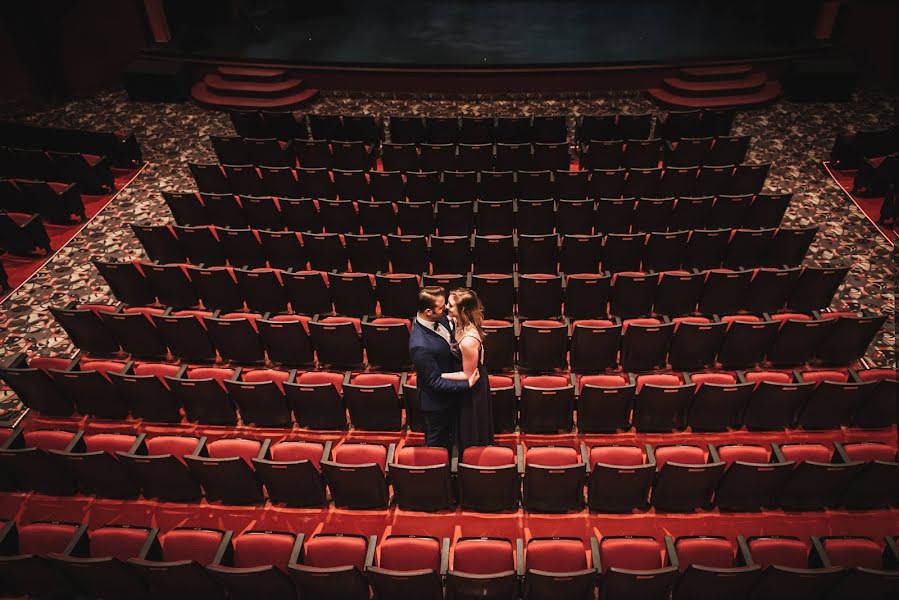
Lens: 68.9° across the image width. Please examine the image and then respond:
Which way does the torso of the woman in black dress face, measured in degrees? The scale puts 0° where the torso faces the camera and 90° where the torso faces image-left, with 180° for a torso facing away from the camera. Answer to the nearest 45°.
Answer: approximately 90°
